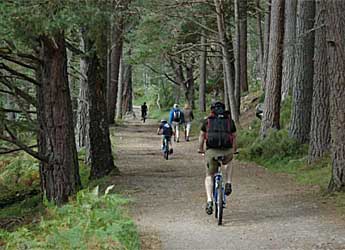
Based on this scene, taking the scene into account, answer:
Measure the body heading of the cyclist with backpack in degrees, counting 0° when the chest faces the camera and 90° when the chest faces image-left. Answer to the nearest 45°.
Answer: approximately 180°

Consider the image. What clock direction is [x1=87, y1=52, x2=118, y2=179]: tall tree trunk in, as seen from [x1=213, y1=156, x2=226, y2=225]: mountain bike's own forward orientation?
The tall tree trunk is roughly at 11 o'clock from the mountain bike.

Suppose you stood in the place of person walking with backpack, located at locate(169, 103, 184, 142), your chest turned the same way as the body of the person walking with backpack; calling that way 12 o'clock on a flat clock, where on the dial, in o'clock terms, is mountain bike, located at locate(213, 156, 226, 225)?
The mountain bike is roughly at 6 o'clock from the person walking with backpack.

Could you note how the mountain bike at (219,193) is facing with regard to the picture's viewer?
facing away from the viewer

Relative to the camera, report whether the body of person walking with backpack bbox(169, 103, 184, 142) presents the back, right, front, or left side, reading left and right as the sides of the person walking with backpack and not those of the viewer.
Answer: back

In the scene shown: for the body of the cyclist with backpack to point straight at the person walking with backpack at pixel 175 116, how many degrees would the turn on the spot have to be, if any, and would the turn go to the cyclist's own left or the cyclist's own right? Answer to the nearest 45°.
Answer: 0° — they already face them
